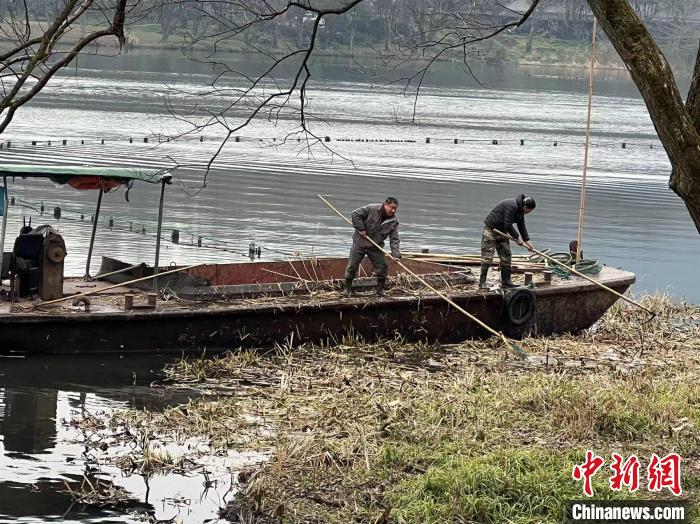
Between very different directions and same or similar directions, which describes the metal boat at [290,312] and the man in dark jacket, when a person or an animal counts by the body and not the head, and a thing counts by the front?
same or similar directions

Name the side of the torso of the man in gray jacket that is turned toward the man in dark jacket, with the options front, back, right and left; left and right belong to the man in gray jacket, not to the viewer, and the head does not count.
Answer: left

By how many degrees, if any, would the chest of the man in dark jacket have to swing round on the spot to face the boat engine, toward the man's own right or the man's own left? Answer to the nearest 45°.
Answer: approximately 135° to the man's own right

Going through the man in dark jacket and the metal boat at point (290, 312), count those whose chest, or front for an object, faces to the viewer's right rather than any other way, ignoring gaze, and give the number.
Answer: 2

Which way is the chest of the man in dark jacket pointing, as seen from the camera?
to the viewer's right

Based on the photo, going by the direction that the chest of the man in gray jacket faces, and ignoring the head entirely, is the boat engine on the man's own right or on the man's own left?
on the man's own right

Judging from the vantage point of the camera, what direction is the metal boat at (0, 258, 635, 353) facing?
facing to the right of the viewer
